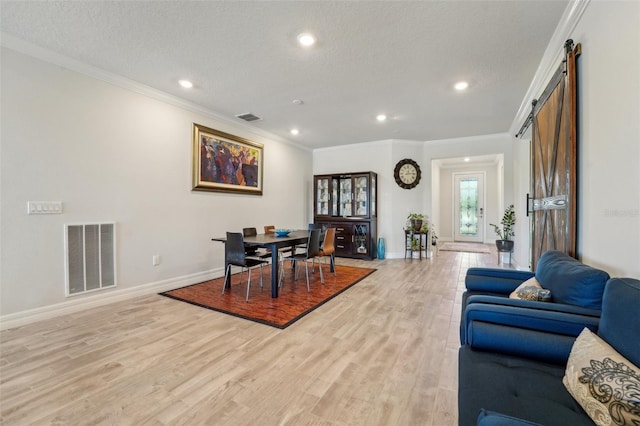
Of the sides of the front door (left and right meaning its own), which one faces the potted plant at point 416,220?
front

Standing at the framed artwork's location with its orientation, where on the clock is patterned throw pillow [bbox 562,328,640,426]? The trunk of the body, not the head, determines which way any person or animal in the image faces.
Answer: The patterned throw pillow is roughly at 1 o'clock from the framed artwork.

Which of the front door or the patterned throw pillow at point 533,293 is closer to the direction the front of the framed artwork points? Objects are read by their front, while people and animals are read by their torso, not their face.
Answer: the patterned throw pillow

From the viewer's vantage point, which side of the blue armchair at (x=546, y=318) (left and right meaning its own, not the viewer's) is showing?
left

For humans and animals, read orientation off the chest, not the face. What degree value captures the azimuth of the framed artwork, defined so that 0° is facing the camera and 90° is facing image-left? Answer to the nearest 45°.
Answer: approximately 315°

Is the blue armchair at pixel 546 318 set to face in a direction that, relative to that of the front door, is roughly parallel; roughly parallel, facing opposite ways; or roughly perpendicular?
roughly perpendicular

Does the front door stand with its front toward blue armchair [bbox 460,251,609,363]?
yes

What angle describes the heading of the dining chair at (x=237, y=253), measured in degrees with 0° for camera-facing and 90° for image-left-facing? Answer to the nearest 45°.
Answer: approximately 225°

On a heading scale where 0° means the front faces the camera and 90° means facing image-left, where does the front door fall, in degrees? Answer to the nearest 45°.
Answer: approximately 0°

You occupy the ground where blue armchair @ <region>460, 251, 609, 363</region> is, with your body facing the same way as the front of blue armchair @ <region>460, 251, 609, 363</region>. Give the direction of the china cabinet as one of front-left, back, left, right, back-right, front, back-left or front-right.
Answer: front-right

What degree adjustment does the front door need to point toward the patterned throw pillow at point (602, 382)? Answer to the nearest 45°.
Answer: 0° — it already faces it

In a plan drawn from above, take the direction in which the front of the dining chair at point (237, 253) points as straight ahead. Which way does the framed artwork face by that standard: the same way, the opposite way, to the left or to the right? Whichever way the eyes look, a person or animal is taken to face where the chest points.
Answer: to the right

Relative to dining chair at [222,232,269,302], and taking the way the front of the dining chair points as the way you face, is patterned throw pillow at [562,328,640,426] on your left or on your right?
on your right
